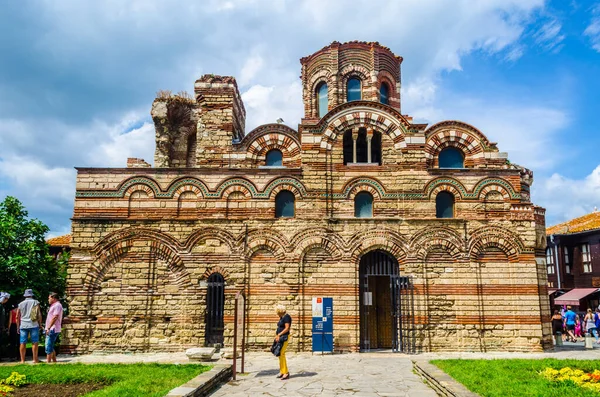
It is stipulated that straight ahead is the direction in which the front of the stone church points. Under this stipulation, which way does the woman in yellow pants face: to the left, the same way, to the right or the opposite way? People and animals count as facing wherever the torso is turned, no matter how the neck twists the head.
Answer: to the right

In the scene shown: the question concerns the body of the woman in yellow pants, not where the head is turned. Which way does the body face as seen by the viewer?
to the viewer's left

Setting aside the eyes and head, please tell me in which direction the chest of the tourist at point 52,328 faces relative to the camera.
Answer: to the viewer's left

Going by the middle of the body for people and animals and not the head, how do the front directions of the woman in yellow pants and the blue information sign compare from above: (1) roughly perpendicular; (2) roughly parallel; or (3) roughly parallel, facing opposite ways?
roughly perpendicular

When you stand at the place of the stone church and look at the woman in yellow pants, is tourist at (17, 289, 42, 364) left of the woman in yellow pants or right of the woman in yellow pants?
right

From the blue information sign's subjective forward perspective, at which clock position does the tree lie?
The tree is roughly at 3 o'clock from the blue information sign.

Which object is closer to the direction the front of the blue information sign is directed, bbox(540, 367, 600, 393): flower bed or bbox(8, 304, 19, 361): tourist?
the flower bed
